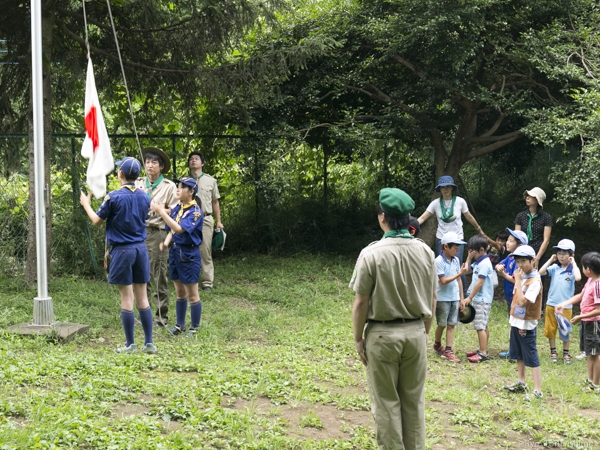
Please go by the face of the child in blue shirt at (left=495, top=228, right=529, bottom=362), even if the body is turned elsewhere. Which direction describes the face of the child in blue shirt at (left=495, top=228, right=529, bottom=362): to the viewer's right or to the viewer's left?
to the viewer's left

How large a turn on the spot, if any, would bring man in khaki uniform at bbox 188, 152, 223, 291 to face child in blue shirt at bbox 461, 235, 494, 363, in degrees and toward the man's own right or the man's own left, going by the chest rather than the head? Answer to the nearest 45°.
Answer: approximately 90° to the man's own left

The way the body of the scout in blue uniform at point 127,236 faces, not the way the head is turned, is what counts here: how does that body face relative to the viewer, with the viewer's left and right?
facing away from the viewer and to the left of the viewer

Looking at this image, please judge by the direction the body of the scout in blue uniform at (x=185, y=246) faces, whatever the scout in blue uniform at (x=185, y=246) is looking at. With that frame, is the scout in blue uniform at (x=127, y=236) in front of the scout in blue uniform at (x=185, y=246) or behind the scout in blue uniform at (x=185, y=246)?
in front

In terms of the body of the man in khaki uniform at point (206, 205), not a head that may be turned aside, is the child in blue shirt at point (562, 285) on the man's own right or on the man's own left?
on the man's own left

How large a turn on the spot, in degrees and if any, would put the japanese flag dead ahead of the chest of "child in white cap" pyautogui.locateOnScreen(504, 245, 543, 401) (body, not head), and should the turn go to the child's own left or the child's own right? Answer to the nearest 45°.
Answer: approximately 45° to the child's own right

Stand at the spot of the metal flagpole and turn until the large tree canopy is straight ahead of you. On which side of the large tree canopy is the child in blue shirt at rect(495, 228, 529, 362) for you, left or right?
right

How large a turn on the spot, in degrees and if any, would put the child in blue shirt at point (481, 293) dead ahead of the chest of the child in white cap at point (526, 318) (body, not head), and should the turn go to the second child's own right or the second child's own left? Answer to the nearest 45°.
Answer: approximately 135° to the second child's own right

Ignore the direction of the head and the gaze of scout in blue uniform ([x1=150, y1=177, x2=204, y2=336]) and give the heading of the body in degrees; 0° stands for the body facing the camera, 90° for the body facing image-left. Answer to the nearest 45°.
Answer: approximately 45°

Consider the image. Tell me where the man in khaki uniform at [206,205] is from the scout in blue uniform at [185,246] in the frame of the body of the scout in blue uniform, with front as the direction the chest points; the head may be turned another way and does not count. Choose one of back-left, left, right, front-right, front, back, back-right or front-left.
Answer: back-right

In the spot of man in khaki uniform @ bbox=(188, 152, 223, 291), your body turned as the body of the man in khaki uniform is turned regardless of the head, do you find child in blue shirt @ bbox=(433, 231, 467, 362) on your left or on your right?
on your left

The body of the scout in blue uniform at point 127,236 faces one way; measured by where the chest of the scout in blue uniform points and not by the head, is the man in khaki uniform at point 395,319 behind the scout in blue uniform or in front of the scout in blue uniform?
behind

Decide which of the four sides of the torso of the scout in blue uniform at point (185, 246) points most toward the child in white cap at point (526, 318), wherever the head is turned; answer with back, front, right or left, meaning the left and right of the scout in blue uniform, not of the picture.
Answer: left

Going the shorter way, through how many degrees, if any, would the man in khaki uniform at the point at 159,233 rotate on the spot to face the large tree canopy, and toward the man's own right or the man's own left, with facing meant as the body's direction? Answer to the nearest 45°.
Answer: approximately 180°
